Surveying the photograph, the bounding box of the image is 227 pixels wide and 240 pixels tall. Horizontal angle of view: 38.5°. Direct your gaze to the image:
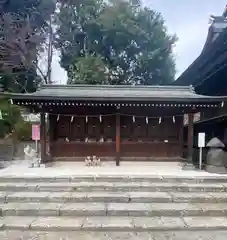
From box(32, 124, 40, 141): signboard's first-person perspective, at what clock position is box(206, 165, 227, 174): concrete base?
The concrete base is roughly at 10 o'clock from the signboard.

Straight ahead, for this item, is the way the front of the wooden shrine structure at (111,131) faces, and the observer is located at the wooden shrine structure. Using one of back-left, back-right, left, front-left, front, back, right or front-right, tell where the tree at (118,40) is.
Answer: back

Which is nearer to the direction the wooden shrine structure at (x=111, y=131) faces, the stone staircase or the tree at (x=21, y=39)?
the stone staircase

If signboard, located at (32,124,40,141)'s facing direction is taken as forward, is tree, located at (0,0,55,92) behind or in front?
behind

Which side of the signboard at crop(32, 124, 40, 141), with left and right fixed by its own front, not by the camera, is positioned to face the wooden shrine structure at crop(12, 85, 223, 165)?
left

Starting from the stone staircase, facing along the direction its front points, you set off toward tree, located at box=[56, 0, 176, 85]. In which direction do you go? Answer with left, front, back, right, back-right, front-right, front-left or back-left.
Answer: back

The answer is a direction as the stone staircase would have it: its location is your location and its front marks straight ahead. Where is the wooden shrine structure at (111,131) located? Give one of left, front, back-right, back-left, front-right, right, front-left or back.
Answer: back
